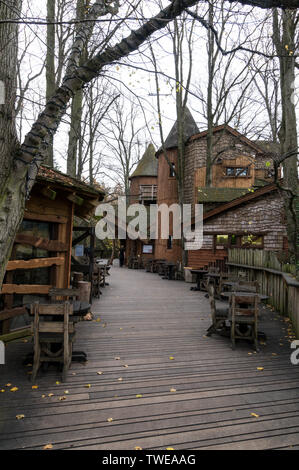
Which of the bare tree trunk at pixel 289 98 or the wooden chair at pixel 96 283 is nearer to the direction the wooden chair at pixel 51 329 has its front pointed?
the wooden chair

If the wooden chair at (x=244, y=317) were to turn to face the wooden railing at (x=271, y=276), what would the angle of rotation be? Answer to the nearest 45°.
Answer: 0° — it already faces it

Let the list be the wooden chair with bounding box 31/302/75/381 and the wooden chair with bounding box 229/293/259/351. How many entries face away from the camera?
2

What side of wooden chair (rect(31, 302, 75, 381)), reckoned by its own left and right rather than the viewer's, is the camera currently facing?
back

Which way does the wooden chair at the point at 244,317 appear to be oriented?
away from the camera

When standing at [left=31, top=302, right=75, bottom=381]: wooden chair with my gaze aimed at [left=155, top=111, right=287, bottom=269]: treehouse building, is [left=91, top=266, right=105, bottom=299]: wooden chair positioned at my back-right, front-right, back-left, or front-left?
front-left

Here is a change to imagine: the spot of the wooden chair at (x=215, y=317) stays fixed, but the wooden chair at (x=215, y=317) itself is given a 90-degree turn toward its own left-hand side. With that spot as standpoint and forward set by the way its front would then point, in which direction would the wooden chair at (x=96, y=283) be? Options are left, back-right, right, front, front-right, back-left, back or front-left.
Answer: front-left

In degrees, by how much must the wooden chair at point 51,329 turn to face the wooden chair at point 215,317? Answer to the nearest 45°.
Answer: approximately 45° to its right

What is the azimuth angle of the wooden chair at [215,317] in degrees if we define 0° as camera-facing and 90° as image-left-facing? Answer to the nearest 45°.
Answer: approximately 270°

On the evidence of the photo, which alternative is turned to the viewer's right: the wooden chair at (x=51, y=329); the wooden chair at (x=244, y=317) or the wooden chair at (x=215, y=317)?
the wooden chair at (x=215, y=317)

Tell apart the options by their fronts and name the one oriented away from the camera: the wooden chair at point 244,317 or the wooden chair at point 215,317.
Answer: the wooden chair at point 244,317

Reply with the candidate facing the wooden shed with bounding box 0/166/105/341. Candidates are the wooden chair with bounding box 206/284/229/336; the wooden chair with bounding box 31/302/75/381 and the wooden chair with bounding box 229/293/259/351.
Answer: the wooden chair with bounding box 31/302/75/381

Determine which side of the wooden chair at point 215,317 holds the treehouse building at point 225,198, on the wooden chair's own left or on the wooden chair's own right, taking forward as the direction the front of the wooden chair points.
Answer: on the wooden chair's own left

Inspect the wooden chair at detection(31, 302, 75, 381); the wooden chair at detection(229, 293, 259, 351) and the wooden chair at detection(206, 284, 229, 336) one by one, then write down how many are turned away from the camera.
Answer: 2

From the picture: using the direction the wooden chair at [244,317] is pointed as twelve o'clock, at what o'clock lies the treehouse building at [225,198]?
The treehouse building is roughly at 12 o'clock from the wooden chair.

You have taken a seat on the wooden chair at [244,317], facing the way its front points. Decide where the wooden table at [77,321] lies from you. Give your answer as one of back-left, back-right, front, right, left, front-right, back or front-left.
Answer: back-left

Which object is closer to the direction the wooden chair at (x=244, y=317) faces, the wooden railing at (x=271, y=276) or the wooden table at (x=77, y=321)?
the wooden railing
